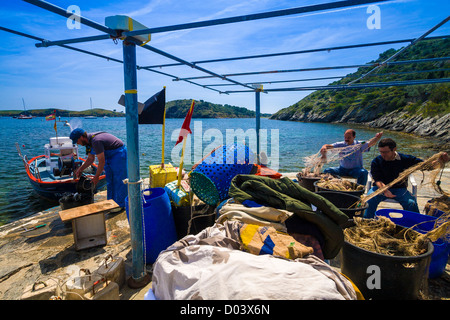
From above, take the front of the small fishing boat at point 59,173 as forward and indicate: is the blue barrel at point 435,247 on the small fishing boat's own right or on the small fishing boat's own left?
on the small fishing boat's own left

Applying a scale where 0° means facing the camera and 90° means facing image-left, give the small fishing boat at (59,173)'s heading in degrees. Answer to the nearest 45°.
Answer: approximately 45°

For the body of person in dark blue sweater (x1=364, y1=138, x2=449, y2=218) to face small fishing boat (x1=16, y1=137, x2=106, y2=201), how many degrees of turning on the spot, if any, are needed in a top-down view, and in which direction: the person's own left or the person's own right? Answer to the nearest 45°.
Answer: approximately 45° to the person's own right

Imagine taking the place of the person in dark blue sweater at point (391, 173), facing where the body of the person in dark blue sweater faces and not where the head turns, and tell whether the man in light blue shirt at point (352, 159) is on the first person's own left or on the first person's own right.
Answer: on the first person's own right

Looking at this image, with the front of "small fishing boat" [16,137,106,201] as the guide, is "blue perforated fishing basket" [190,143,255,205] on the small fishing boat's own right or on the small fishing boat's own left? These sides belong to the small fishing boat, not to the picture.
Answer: on the small fishing boat's own left

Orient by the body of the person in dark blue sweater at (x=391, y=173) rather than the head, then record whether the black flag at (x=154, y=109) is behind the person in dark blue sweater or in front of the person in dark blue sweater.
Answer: in front
